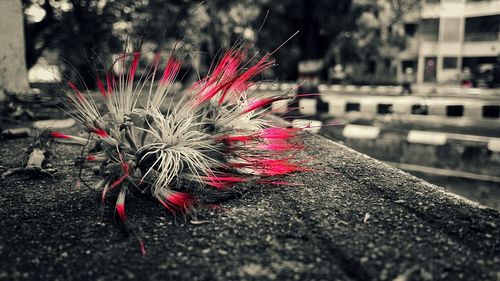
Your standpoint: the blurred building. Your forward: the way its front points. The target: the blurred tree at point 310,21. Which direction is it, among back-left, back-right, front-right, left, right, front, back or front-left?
front

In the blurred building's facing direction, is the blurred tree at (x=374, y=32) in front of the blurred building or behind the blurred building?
in front

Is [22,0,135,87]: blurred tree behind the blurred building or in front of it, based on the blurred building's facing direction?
in front

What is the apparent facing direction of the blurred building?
toward the camera
